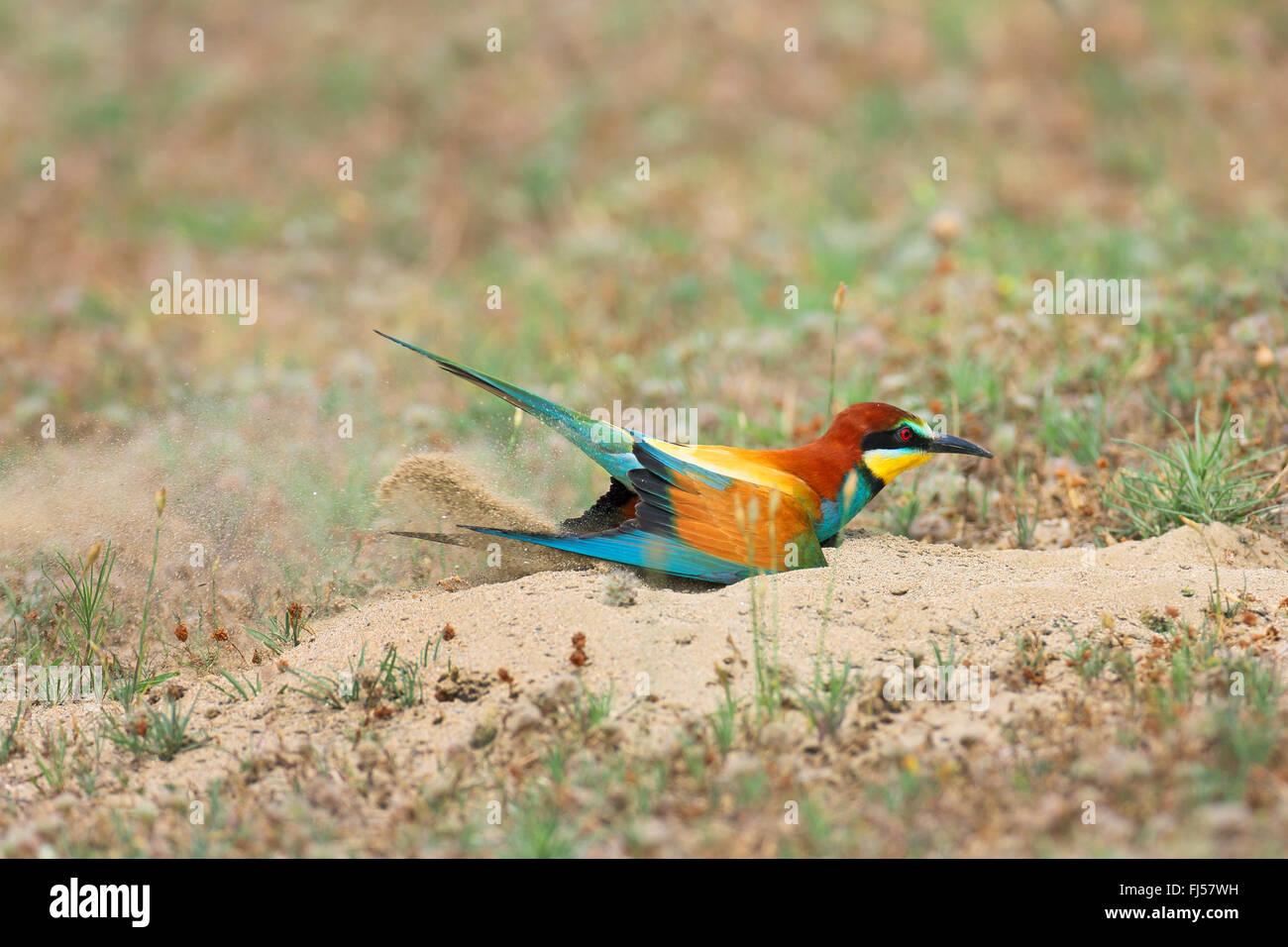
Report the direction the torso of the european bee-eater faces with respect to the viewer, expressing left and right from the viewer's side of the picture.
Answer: facing to the right of the viewer
